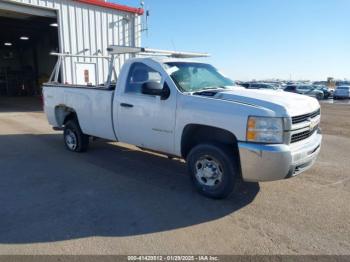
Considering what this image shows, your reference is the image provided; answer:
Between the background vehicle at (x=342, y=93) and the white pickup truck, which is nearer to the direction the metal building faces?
the white pickup truck

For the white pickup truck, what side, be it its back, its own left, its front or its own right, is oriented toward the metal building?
back

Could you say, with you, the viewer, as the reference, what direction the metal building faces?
facing the viewer

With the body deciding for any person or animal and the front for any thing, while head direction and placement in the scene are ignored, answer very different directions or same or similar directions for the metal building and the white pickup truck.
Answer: same or similar directions

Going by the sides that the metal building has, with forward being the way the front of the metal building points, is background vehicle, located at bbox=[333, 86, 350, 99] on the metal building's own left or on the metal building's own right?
on the metal building's own left

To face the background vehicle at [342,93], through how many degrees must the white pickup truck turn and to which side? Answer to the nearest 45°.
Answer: approximately 90° to its left

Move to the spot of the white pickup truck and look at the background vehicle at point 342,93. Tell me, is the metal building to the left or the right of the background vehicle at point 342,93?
left

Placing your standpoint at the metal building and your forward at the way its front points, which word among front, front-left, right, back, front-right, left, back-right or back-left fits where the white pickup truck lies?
front

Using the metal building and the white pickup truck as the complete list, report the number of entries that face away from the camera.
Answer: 0

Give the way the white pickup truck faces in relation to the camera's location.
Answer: facing the viewer and to the right of the viewer
